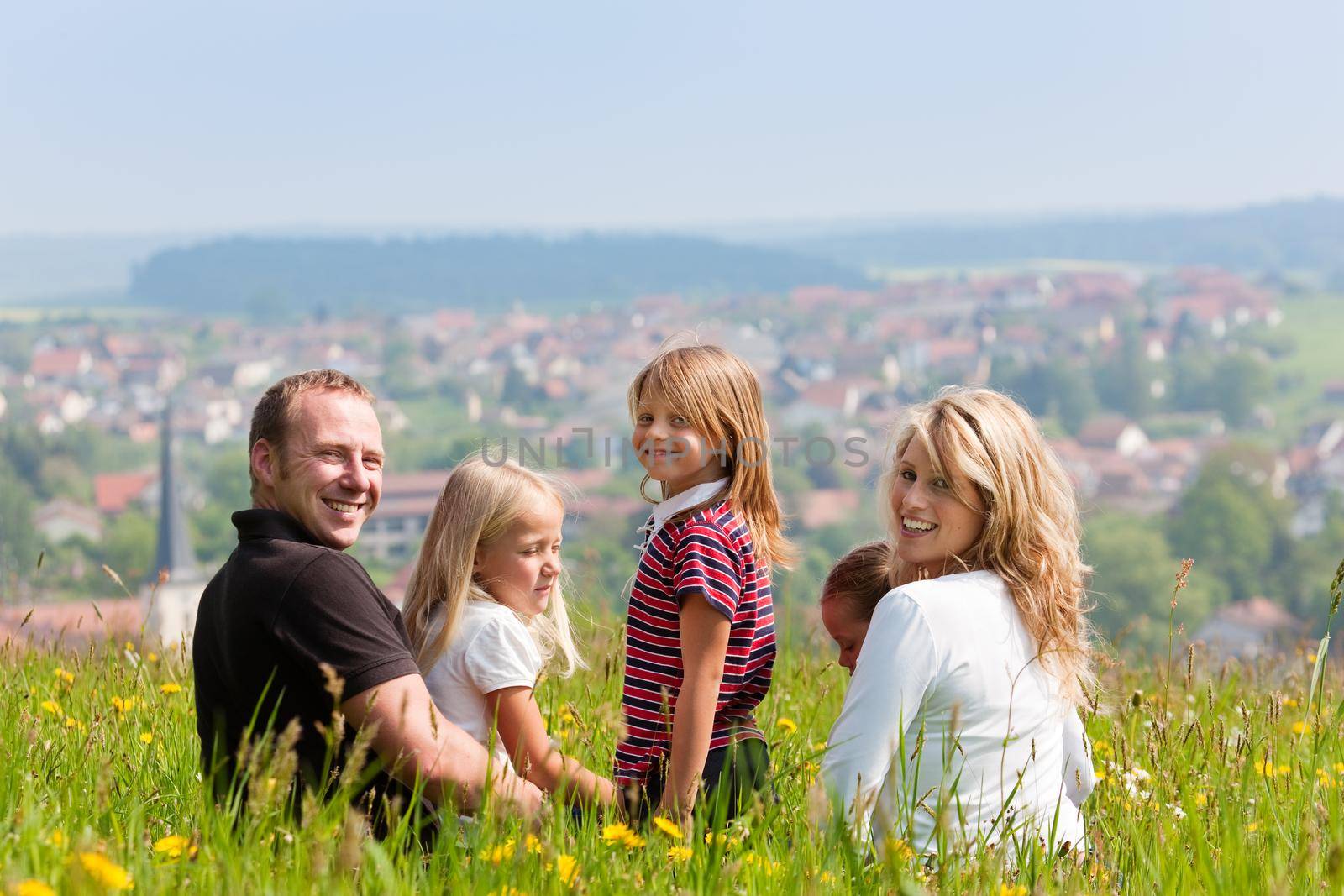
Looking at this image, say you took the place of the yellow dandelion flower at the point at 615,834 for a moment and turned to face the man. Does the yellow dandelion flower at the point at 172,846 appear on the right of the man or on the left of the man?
left

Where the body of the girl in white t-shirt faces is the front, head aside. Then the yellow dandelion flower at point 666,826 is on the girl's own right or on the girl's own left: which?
on the girl's own right

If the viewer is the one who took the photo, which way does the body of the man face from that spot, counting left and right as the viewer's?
facing away from the viewer and to the right of the viewer

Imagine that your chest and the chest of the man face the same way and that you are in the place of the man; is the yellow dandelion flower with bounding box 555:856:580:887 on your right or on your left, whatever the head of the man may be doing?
on your right

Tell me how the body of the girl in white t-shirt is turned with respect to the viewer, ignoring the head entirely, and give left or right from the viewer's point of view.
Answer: facing to the right of the viewer
